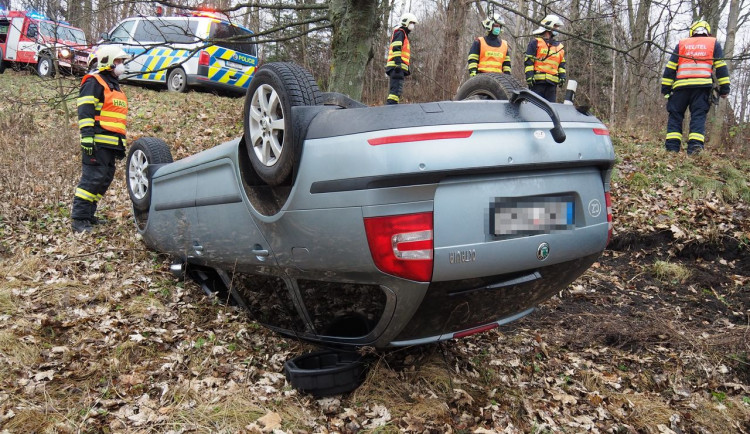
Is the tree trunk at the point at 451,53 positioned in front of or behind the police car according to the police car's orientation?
behind

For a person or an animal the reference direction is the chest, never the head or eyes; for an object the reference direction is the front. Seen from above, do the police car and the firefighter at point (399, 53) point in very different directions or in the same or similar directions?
very different directions

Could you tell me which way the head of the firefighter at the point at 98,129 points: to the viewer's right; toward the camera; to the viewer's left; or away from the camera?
to the viewer's right

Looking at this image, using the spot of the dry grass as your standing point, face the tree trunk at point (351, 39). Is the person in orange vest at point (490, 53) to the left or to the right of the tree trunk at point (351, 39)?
right

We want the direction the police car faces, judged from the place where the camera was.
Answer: facing away from the viewer and to the left of the viewer

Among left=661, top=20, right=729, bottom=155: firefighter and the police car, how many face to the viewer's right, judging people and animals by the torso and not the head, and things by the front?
0

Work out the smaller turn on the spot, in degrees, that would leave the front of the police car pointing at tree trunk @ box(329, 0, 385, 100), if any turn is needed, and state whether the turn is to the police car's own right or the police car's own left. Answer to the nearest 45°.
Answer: approximately 135° to the police car's own left
